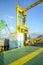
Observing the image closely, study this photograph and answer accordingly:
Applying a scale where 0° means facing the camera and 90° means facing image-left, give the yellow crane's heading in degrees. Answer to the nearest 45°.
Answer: approximately 270°
